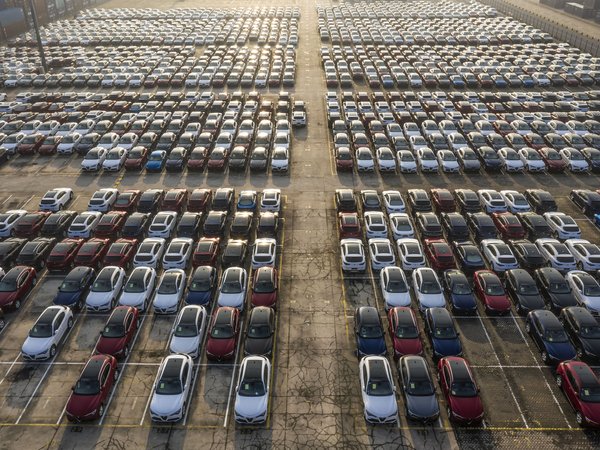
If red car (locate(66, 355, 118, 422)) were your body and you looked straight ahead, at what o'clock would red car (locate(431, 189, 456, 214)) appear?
red car (locate(431, 189, 456, 214)) is roughly at 7 o'clock from red car (locate(66, 355, 118, 422)).

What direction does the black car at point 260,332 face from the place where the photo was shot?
facing the viewer

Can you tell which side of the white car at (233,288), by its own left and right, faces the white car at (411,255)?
left

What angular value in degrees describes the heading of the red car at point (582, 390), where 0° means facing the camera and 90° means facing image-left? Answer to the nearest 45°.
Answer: approximately 315°

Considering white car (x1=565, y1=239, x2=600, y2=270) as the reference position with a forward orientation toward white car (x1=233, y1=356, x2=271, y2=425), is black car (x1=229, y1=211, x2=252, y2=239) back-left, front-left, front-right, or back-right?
front-right

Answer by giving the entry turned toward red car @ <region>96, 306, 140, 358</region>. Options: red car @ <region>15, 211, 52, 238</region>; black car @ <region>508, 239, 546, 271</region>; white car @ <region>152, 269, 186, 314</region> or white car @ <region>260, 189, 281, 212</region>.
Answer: white car @ <region>152, 269, 186, 314</region>

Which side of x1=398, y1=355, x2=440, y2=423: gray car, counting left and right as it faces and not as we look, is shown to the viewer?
front

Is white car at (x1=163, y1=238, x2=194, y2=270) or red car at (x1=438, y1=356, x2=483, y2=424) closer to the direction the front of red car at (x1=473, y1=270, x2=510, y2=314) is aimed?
the red car

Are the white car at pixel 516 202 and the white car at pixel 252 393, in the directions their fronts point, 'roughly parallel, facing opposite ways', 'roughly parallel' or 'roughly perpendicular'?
roughly parallel, facing opposite ways

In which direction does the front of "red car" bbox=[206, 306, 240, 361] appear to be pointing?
toward the camera

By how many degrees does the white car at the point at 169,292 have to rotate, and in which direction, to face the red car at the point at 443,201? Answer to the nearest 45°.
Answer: approximately 135° to its left

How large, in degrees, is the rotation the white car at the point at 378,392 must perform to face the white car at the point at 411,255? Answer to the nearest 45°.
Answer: approximately 180°
